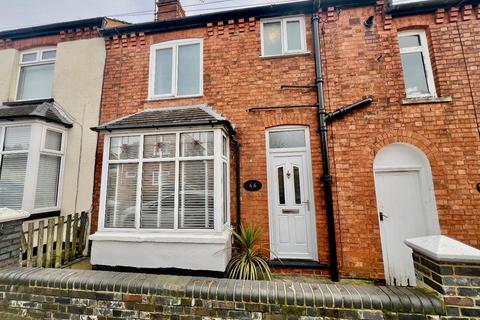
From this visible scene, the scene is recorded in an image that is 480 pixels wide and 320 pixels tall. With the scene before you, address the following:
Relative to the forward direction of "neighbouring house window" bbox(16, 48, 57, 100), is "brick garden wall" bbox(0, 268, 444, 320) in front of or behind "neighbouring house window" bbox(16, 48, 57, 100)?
in front

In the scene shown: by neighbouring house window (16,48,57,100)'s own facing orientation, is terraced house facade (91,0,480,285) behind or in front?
in front

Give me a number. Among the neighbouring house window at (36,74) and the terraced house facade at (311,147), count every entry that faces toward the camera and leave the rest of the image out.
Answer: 2

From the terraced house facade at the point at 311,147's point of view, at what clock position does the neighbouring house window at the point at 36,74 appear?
The neighbouring house window is roughly at 3 o'clock from the terraced house facade.

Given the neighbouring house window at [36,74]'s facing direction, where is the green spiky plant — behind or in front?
in front

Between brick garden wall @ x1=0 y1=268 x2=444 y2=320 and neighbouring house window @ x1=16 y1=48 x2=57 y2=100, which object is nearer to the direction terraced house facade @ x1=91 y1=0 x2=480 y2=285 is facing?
the brick garden wall

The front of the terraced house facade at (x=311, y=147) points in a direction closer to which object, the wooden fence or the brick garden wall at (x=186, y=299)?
the brick garden wall

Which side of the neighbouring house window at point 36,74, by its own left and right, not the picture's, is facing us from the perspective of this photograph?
front

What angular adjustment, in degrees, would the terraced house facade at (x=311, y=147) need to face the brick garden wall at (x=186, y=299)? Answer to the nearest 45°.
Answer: approximately 45° to its right

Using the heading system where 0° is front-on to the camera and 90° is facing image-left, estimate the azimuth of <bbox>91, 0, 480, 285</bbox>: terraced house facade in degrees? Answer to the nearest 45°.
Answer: approximately 0°
